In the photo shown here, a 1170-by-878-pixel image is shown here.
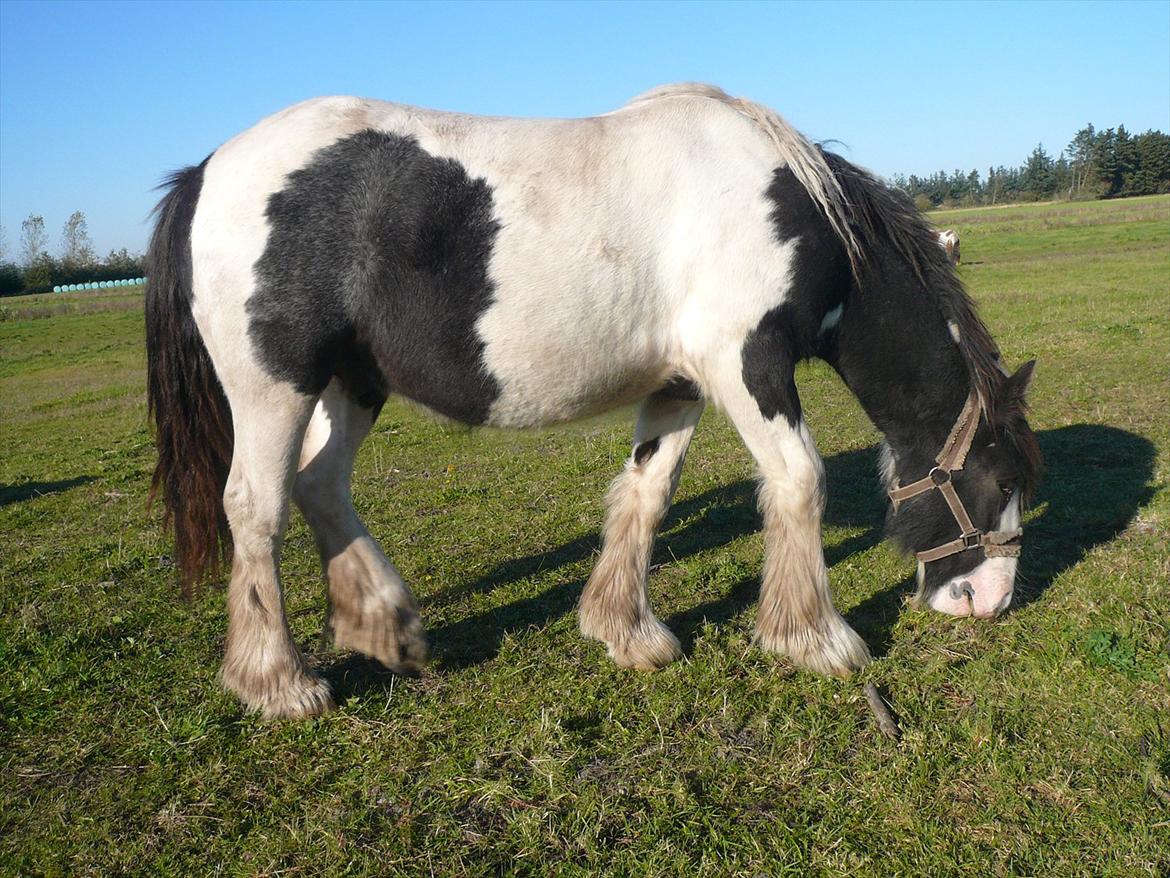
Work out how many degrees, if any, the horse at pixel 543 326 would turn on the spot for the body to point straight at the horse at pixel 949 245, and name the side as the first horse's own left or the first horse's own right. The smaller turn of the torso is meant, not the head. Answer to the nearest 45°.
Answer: approximately 45° to the first horse's own left

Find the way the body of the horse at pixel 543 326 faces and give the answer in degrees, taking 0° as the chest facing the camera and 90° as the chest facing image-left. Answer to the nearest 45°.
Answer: approximately 270°
